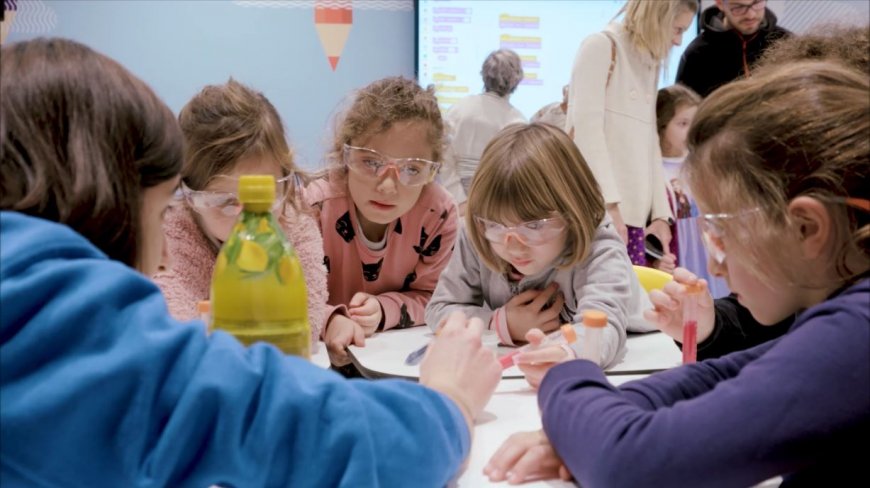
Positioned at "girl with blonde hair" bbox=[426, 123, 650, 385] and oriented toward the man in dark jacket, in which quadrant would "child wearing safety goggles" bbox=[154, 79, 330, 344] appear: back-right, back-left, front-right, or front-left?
back-left

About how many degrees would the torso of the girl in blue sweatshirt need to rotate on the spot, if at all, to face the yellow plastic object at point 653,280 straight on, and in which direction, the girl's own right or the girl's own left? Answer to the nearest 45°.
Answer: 0° — they already face it

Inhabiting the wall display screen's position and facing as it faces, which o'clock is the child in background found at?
The child in background is roughly at 11 o'clock from the wall display screen.

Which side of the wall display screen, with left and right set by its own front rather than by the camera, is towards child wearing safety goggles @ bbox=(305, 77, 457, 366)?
front

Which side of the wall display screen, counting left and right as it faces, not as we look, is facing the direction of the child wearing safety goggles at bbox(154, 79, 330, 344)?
front

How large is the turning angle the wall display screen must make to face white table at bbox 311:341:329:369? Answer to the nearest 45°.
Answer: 0° — it already faces it
